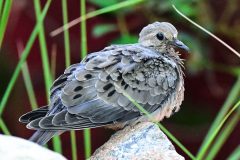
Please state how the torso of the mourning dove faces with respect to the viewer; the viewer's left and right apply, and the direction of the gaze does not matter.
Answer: facing to the right of the viewer

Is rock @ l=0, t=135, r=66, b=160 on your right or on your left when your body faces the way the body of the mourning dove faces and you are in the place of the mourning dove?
on your right
